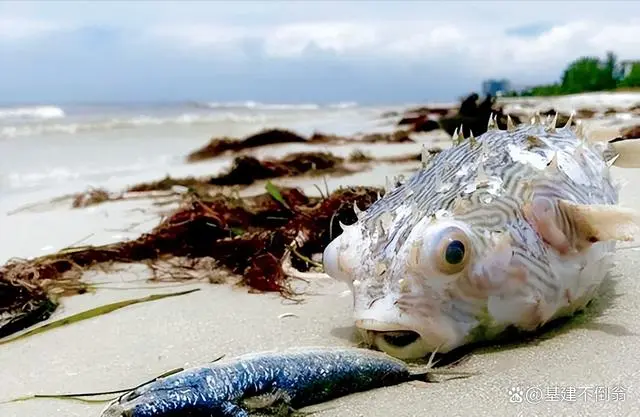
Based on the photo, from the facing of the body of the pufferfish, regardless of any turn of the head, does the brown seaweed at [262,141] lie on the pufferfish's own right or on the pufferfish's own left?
on the pufferfish's own right

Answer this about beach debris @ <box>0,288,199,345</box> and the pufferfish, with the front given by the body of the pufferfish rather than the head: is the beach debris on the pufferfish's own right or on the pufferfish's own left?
on the pufferfish's own right

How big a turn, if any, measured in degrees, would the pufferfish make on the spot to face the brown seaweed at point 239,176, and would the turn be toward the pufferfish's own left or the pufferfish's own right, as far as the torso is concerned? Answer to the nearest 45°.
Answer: approximately 90° to the pufferfish's own right

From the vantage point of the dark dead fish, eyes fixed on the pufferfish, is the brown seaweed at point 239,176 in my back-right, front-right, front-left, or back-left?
front-left

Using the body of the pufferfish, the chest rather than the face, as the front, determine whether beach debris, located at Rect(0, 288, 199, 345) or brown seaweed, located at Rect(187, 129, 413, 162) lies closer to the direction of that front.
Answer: the beach debris

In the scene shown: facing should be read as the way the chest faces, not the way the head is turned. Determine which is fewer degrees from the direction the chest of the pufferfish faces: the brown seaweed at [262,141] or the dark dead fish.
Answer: the dark dead fish

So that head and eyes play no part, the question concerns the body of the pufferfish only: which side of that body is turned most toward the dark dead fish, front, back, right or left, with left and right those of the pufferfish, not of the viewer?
front

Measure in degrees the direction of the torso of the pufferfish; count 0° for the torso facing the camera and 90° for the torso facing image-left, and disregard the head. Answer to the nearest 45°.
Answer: approximately 45°
